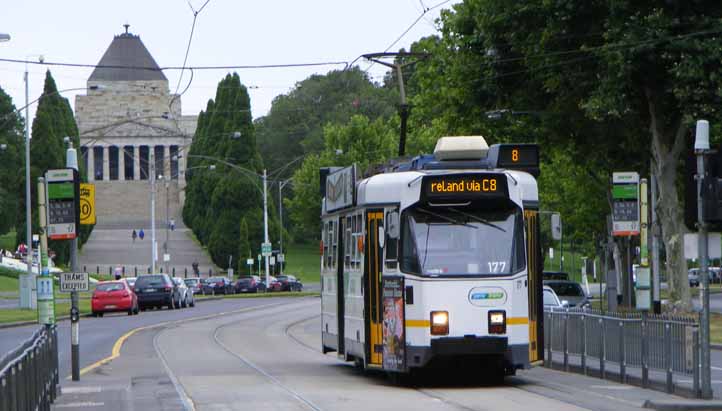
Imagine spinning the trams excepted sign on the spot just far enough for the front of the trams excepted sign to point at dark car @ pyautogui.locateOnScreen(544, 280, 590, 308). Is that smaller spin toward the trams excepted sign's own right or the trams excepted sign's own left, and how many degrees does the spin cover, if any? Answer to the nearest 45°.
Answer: approximately 135° to the trams excepted sign's own left

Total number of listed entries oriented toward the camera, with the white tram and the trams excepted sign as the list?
2

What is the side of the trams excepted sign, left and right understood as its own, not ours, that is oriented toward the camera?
front

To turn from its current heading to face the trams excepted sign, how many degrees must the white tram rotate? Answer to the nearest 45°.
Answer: approximately 90° to its right

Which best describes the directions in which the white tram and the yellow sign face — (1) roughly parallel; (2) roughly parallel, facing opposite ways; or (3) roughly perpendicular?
roughly parallel

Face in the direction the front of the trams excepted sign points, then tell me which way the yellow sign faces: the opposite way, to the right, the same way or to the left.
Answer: the same way

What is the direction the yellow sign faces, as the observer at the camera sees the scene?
facing the viewer

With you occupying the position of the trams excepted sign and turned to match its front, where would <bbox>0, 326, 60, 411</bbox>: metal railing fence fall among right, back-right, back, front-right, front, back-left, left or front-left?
front

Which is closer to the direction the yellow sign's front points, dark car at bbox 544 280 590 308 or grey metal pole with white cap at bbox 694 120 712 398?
the grey metal pole with white cap

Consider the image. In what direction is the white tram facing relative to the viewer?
toward the camera

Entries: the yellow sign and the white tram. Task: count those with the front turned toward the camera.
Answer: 2

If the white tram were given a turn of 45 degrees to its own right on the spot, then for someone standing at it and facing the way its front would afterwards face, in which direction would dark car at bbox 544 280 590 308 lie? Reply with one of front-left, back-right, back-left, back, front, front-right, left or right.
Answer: back-right

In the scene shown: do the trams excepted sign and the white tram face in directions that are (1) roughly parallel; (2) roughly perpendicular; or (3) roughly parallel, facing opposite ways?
roughly parallel

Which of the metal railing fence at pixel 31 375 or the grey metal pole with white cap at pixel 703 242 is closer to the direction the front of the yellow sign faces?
the metal railing fence
